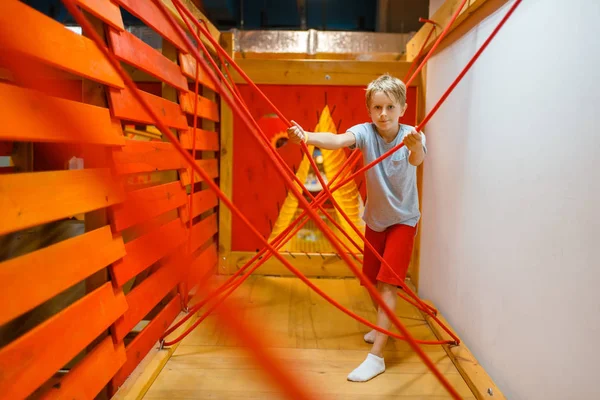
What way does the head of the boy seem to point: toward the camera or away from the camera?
toward the camera

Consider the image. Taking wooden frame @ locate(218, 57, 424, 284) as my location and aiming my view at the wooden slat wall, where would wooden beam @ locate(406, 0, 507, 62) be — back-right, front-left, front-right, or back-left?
front-left

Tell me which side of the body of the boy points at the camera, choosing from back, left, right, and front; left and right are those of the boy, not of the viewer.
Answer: front

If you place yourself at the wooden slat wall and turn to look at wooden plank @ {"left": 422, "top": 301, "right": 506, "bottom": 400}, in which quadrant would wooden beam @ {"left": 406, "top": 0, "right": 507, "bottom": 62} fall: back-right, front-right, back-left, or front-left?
front-left

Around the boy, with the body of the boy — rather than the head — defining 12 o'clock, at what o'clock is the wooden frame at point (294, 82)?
The wooden frame is roughly at 5 o'clock from the boy.

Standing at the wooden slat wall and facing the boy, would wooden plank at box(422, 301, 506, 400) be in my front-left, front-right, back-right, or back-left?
front-right
